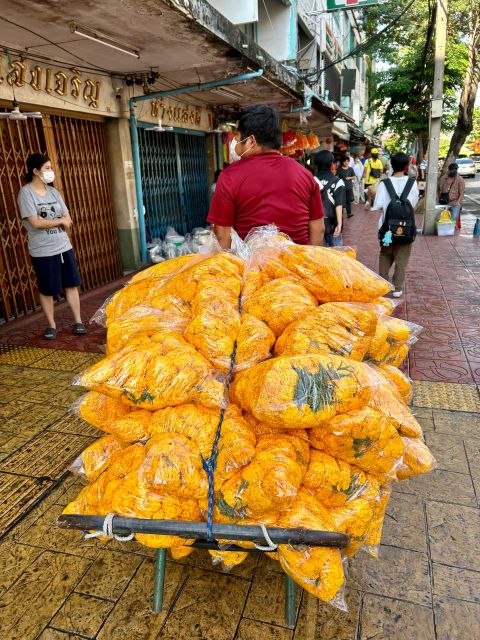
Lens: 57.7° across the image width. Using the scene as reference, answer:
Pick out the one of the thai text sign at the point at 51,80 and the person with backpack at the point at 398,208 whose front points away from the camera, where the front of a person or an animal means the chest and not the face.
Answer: the person with backpack

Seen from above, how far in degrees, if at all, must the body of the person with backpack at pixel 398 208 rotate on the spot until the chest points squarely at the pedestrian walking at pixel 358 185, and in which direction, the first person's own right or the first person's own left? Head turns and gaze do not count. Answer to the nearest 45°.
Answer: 0° — they already face them

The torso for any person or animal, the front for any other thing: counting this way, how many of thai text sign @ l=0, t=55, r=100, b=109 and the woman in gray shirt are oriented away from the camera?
0

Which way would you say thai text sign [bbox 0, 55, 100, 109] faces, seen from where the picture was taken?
facing the viewer and to the right of the viewer

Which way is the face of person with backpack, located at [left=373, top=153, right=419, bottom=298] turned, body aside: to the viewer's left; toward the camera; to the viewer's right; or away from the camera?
away from the camera

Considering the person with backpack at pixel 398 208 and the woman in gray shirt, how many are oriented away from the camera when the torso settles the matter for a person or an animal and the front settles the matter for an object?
1

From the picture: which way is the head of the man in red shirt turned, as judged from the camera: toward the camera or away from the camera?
away from the camera

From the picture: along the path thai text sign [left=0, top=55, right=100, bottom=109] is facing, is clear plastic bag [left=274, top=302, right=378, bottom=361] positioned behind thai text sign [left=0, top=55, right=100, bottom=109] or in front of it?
in front

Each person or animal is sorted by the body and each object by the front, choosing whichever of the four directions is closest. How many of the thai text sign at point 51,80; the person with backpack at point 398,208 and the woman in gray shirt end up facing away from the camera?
1

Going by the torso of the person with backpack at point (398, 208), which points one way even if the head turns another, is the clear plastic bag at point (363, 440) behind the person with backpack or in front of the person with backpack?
behind

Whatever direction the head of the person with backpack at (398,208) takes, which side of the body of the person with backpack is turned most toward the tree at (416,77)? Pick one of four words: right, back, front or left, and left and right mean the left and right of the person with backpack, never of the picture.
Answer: front

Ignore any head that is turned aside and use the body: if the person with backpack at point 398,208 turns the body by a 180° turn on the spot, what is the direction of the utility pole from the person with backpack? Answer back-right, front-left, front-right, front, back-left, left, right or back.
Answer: back

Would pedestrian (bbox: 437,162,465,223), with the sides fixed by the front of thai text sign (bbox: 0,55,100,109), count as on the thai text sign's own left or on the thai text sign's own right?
on the thai text sign's own left

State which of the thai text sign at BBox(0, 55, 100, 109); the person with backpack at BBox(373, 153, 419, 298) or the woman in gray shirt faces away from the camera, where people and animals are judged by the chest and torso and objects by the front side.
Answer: the person with backpack

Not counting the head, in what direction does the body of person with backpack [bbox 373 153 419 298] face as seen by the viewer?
away from the camera

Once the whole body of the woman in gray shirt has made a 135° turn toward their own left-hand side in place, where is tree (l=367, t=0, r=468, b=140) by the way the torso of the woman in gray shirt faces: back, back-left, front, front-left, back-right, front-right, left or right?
front-right

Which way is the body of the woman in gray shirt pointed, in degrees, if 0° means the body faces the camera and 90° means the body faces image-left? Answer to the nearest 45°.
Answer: approximately 315°

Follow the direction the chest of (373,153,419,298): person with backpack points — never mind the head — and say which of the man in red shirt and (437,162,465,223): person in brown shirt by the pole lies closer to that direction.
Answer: the person in brown shirt by the pole
